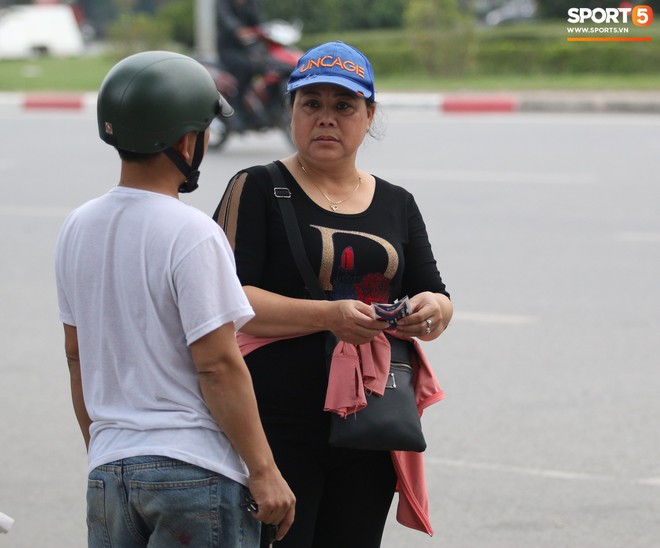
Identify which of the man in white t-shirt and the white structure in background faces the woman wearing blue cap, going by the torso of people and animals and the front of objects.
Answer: the man in white t-shirt

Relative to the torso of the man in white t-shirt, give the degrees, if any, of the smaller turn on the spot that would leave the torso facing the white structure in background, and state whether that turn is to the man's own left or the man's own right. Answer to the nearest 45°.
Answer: approximately 45° to the man's own left

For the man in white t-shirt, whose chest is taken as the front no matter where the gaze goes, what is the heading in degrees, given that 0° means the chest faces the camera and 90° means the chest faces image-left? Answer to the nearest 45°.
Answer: approximately 225°
